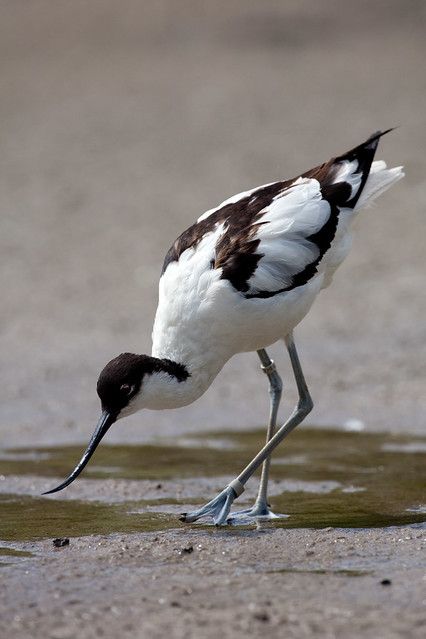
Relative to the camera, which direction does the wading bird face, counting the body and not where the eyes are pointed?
to the viewer's left
